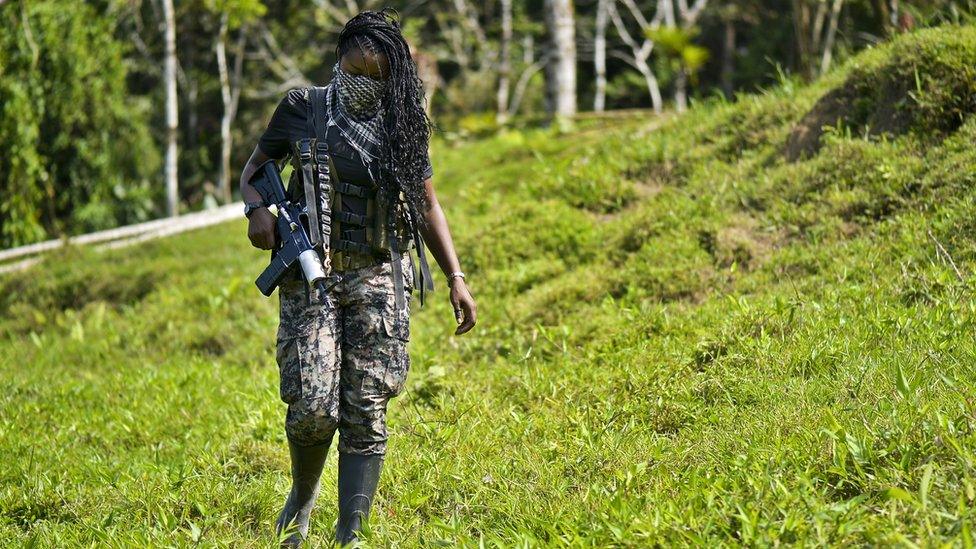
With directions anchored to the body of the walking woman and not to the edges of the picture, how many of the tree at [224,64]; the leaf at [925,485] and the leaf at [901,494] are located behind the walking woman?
1

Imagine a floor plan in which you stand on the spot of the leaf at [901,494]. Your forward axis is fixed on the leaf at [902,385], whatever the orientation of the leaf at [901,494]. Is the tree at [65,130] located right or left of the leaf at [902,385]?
left

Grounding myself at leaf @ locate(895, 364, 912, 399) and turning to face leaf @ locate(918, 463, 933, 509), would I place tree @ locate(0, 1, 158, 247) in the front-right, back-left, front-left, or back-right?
back-right

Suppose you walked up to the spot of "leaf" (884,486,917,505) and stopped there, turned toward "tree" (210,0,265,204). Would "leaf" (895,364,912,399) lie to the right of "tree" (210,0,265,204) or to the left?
right

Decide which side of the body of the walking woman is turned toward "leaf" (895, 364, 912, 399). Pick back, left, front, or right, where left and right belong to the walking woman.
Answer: left

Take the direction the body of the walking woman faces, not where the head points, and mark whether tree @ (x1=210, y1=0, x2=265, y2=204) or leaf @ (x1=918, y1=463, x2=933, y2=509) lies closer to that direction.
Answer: the leaf

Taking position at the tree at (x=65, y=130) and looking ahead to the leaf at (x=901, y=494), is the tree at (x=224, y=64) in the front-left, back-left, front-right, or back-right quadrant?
back-left

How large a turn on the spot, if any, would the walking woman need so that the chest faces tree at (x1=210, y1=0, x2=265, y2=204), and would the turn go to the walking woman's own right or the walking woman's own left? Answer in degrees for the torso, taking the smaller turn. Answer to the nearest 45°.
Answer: approximately 180°

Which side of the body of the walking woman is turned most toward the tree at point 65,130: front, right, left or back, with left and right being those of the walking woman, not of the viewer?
back

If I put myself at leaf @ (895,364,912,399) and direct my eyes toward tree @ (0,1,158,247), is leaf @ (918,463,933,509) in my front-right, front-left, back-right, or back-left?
back-left

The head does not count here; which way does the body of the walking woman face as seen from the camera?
toward the camera

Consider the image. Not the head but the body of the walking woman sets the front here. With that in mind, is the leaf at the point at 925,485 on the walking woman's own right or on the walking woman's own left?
on the walking woman's own left

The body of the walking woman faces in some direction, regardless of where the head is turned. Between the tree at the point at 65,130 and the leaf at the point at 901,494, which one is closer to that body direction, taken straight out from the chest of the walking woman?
the leaf
